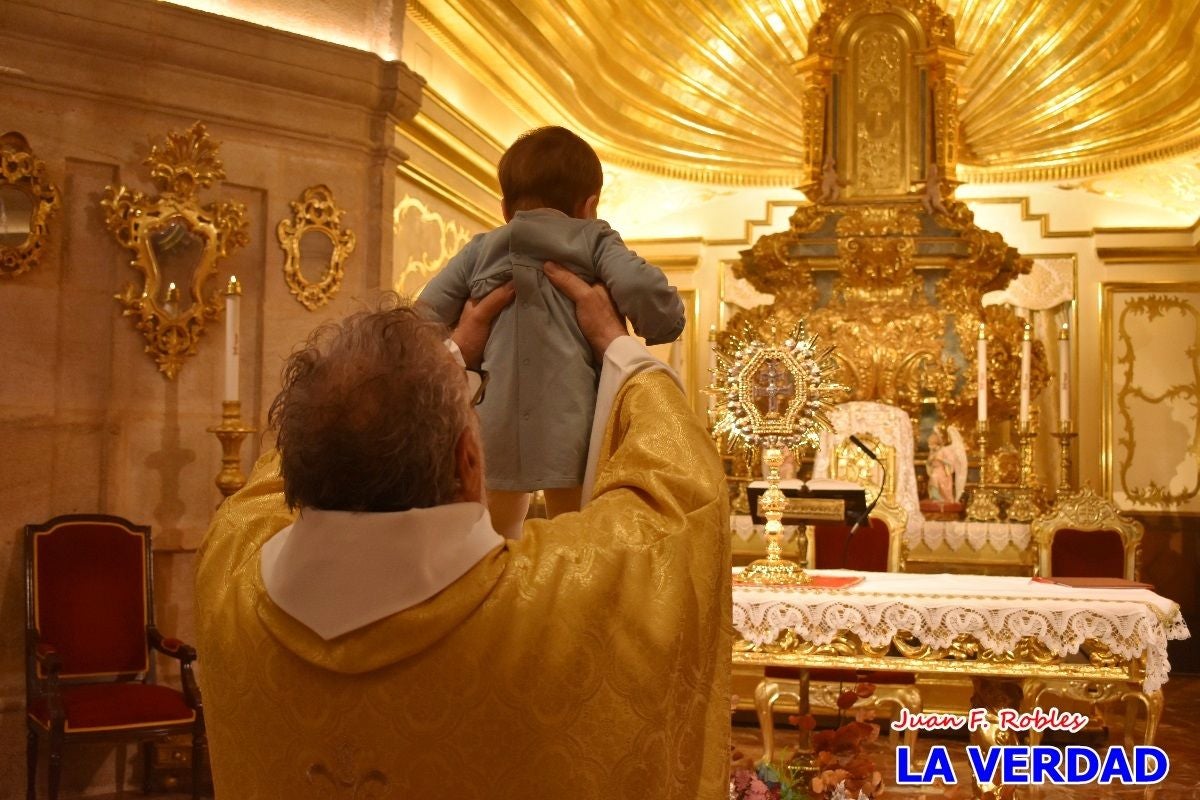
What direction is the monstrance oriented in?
toward the camera

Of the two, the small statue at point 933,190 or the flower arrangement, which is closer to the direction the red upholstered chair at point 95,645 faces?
the flower arrangement

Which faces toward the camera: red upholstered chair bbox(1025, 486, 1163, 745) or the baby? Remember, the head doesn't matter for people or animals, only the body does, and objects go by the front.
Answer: the red upholstered chair

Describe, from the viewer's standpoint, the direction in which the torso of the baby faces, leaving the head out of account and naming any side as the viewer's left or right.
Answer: facing away from the viewer

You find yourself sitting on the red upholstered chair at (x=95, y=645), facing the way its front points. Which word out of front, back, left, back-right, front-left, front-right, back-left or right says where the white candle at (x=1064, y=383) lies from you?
front-left

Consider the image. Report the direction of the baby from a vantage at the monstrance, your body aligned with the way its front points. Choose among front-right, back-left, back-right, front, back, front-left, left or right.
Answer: front

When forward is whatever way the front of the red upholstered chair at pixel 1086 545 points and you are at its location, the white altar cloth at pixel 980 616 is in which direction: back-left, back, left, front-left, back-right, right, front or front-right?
front

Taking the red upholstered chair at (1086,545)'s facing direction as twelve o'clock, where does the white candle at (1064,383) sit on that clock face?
The white candle is roughly at 6 o'clock from the red upholstered chair.

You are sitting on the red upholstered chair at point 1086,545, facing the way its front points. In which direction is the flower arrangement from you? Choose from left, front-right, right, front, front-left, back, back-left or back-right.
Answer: front

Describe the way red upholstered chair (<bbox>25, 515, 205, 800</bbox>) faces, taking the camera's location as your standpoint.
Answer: facing the viewer and to the right of the viewer

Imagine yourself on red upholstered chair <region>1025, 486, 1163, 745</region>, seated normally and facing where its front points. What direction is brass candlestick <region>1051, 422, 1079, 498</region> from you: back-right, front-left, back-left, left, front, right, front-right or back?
back

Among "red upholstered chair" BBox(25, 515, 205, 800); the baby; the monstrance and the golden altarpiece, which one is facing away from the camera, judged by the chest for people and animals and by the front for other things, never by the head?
the baby

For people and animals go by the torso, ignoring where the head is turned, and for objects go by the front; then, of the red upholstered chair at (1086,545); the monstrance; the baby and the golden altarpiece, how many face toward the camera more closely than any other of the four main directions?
3

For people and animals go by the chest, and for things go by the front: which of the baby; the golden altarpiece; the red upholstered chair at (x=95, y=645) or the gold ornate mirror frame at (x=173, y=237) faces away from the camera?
the baby

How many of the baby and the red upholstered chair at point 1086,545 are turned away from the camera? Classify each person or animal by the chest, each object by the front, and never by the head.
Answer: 1

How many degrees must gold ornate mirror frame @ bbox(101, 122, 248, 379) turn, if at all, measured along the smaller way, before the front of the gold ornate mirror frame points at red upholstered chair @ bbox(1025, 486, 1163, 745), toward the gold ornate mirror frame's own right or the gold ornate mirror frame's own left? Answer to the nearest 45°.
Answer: approximately 45° to the gold ornate mirror frame's own left
